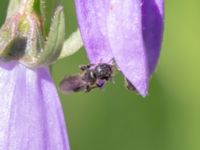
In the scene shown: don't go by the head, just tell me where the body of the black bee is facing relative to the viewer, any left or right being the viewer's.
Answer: facing to the right of the viewer
